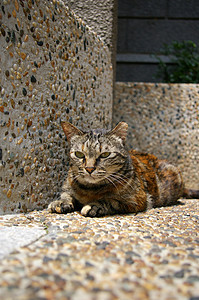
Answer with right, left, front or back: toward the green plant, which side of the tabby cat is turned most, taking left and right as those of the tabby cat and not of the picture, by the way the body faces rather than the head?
back

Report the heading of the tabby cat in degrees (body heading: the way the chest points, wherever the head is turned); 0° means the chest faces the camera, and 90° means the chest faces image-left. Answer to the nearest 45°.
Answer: approximately 45°
